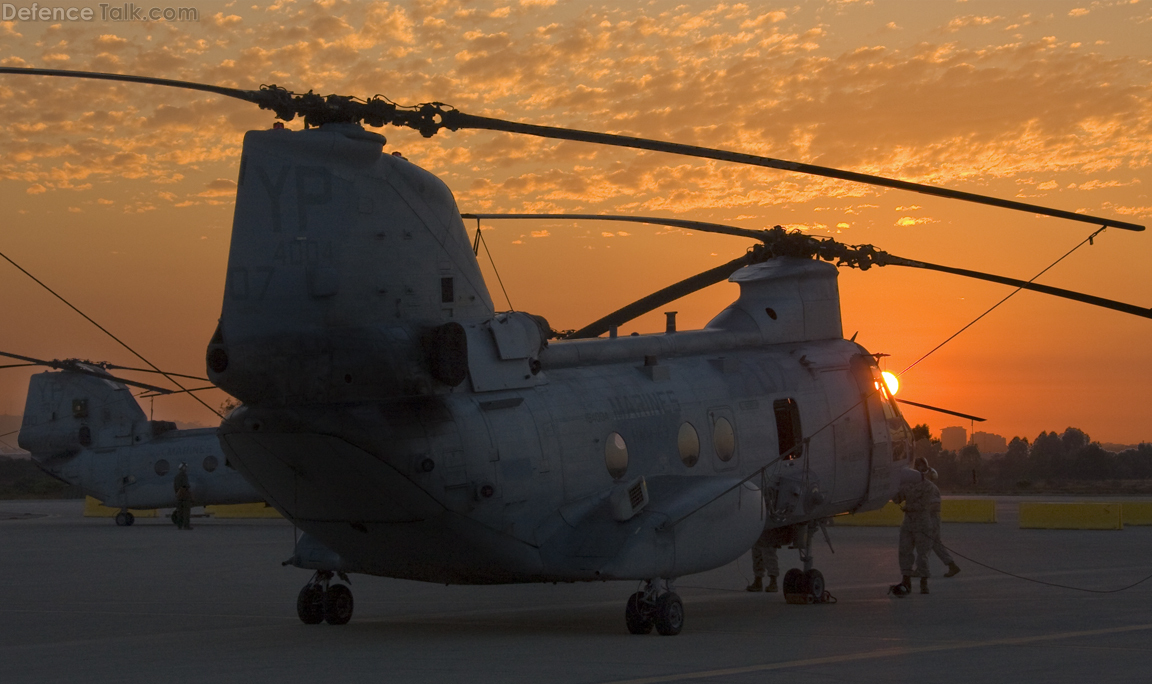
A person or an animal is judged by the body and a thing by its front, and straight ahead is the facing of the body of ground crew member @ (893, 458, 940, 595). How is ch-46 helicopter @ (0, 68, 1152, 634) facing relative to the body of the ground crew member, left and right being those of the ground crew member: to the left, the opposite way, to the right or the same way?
the opposite way

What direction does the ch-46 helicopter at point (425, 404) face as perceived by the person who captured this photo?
facing away from the viewer and to the right of the viewer

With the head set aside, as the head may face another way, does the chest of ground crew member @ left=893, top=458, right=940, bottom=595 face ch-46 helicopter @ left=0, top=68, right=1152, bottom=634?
yes

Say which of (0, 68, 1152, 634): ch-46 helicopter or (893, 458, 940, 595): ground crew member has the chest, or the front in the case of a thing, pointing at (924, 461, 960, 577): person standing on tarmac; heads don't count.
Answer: the ch-46 helicopter

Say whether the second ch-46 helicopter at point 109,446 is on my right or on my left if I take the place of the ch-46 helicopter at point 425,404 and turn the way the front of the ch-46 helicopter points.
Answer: on my left
